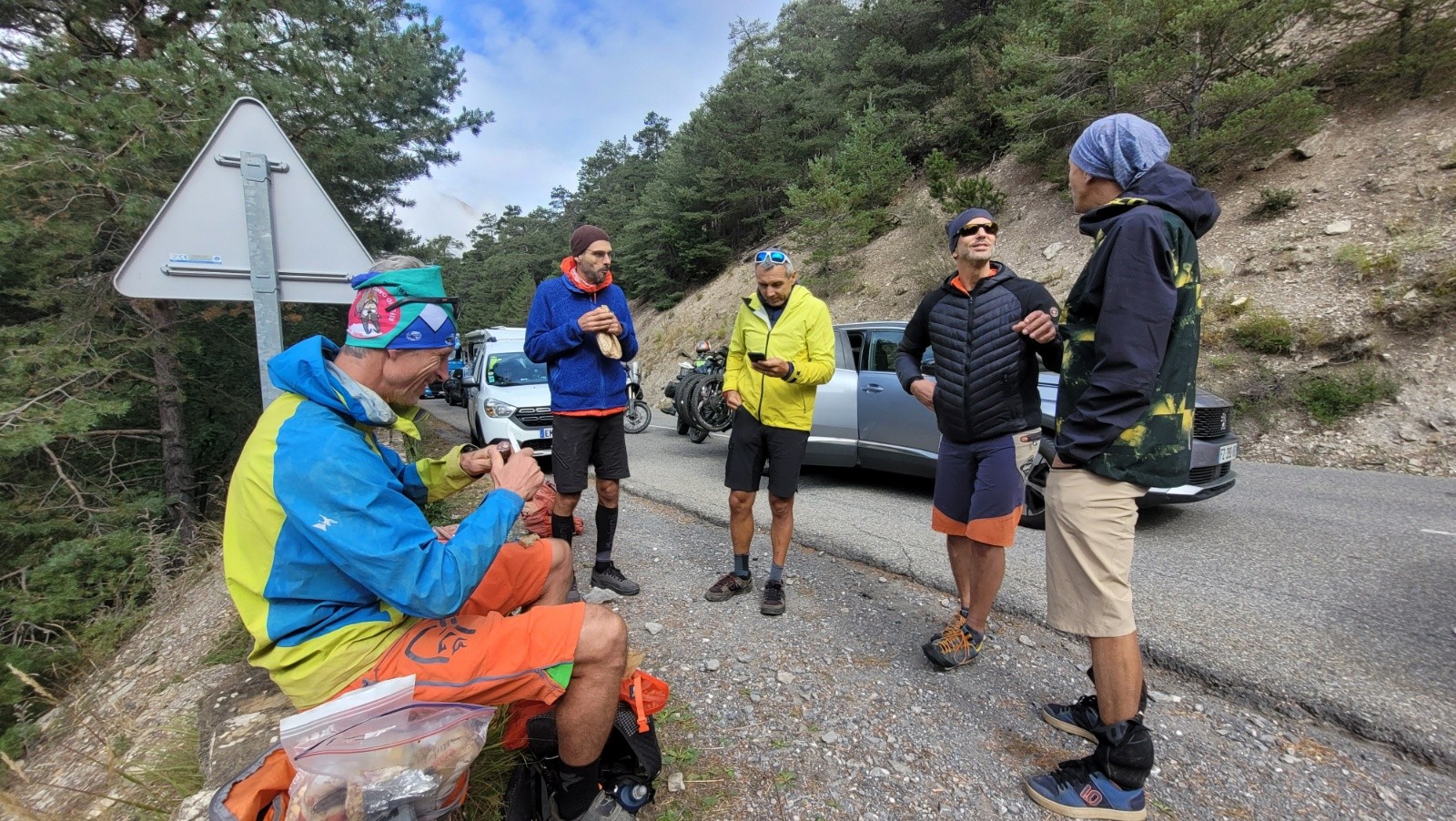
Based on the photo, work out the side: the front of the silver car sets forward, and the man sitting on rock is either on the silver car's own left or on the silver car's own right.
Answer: on the silver car's own right

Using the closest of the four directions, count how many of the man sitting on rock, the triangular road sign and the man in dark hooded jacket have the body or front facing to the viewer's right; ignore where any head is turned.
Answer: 1

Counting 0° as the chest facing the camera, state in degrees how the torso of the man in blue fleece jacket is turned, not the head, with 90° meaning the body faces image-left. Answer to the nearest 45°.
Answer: approximately 315°

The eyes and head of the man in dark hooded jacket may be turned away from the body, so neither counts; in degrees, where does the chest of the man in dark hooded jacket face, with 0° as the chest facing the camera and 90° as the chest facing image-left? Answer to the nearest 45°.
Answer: approximately 90°

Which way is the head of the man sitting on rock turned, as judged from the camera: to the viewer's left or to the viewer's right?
to the viewer's right

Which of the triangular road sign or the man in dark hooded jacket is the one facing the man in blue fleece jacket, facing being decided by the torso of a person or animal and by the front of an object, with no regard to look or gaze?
the man in dark hooded jacket

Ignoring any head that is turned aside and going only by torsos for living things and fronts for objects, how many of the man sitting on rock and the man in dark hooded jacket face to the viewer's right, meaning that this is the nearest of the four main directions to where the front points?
1

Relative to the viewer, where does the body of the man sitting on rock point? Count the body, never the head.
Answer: to the viewer's right

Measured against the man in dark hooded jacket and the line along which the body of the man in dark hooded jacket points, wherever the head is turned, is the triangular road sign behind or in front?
in front

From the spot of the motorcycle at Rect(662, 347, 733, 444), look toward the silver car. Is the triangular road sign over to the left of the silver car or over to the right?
right

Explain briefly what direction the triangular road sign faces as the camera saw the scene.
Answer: facing away from the viewer

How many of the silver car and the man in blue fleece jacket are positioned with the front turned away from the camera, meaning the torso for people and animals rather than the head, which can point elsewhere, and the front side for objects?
0

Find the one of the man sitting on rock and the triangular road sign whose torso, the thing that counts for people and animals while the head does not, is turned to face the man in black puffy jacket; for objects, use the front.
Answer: the man sitting on rock

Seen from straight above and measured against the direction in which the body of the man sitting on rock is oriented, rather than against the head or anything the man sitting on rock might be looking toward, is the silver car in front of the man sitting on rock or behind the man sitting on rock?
in front
